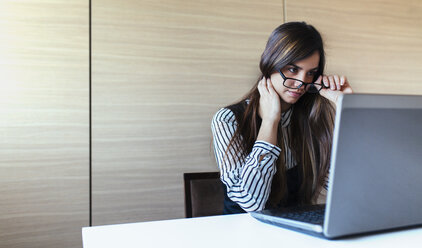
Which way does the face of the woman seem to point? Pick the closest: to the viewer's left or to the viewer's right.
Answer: to the viewer's right

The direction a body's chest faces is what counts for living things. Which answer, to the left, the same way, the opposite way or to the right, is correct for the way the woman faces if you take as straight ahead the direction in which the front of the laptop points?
the opposite way

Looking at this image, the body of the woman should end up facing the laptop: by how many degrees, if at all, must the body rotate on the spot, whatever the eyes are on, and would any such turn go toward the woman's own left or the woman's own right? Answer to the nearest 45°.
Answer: approximately 45° to the woman's own right

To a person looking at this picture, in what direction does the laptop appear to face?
facing away from the viewer and to the left of the viewer

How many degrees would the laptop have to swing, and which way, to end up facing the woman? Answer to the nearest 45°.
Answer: approximately 45° to its right

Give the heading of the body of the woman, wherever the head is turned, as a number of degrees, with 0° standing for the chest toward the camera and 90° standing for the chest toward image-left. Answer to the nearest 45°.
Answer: approximately 315°
